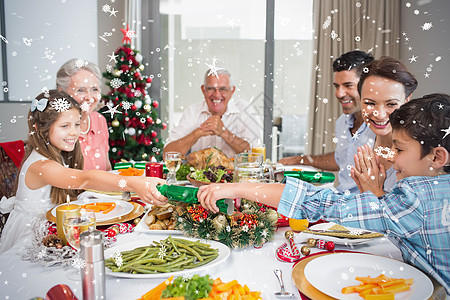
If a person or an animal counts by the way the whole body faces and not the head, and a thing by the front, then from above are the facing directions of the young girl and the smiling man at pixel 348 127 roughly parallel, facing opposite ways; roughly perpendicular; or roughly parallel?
roughly parallel, facing opposite ways

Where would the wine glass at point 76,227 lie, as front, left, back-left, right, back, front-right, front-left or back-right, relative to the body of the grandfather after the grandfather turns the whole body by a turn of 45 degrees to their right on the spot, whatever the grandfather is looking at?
front-left

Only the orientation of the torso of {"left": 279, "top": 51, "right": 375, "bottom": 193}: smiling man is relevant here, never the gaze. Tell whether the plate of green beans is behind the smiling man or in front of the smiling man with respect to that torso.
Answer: in front

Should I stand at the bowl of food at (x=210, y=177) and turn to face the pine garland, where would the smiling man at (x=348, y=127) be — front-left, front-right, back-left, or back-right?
back-left

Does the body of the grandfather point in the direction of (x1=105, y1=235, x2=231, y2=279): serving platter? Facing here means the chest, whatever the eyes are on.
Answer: yes

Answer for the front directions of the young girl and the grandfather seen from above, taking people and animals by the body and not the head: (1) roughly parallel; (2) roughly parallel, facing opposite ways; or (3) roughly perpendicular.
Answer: roughly perpendicular

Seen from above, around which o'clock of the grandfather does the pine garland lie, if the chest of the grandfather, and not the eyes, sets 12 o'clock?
The pine garland is roughly at 12 o'clock from the grandfather.

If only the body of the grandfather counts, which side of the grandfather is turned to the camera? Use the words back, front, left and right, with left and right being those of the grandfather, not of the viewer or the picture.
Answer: front

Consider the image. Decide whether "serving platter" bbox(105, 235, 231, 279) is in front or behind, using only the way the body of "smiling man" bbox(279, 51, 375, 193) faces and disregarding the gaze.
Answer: in front

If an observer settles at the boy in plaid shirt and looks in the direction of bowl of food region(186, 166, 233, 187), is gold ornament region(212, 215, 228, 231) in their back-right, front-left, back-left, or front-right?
front-left

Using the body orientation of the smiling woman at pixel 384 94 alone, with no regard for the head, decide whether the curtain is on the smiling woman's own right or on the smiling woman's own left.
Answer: on the smiling woman's own right

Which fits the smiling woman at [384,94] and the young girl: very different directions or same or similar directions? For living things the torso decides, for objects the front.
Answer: very different directions

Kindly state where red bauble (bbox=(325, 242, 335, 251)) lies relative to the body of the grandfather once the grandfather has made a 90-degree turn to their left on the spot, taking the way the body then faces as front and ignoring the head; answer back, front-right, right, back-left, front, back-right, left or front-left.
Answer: right

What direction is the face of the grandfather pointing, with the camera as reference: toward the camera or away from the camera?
toward the camera

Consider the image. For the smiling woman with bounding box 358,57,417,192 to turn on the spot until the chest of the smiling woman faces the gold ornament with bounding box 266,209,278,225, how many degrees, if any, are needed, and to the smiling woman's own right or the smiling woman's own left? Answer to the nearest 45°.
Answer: approximately 45° to the smiling woman's own left

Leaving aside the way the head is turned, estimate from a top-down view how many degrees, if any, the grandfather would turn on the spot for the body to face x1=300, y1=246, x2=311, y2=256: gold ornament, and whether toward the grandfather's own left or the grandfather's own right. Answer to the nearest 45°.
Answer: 0° — they already face it

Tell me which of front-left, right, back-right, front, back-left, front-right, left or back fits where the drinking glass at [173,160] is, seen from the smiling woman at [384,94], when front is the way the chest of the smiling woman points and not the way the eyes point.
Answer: front

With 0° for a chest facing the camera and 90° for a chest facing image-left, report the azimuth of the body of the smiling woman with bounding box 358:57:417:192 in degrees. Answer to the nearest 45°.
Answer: approximately 45°

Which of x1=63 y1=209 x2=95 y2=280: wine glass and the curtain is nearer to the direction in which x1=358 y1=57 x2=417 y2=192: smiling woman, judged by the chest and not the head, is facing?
the wine glass

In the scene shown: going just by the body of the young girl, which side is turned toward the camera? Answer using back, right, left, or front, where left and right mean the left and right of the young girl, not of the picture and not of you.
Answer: right
